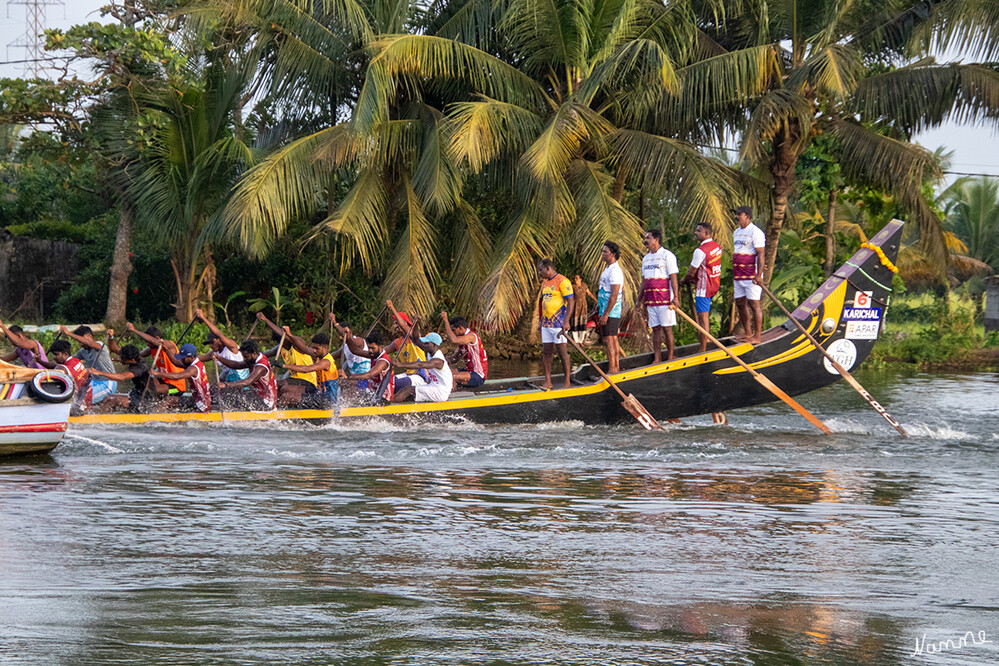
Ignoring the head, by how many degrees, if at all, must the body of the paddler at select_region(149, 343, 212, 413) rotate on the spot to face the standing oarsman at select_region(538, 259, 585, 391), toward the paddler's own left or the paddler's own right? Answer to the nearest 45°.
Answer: approximately 180°

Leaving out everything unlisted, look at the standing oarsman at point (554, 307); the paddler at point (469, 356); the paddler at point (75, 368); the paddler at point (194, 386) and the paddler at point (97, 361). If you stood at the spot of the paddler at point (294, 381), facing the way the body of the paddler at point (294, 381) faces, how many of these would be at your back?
2

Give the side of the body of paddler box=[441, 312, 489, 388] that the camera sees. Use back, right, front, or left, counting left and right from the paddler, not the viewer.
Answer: left

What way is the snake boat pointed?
to the viewer's left

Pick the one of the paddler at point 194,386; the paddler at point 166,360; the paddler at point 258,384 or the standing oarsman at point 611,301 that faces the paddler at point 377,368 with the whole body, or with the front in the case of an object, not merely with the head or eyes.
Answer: the standing oarsman

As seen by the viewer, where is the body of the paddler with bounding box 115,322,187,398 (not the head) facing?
to the viewer's left

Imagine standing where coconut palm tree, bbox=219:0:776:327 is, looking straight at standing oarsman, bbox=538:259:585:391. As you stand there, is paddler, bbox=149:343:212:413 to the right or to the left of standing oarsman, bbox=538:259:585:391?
right
